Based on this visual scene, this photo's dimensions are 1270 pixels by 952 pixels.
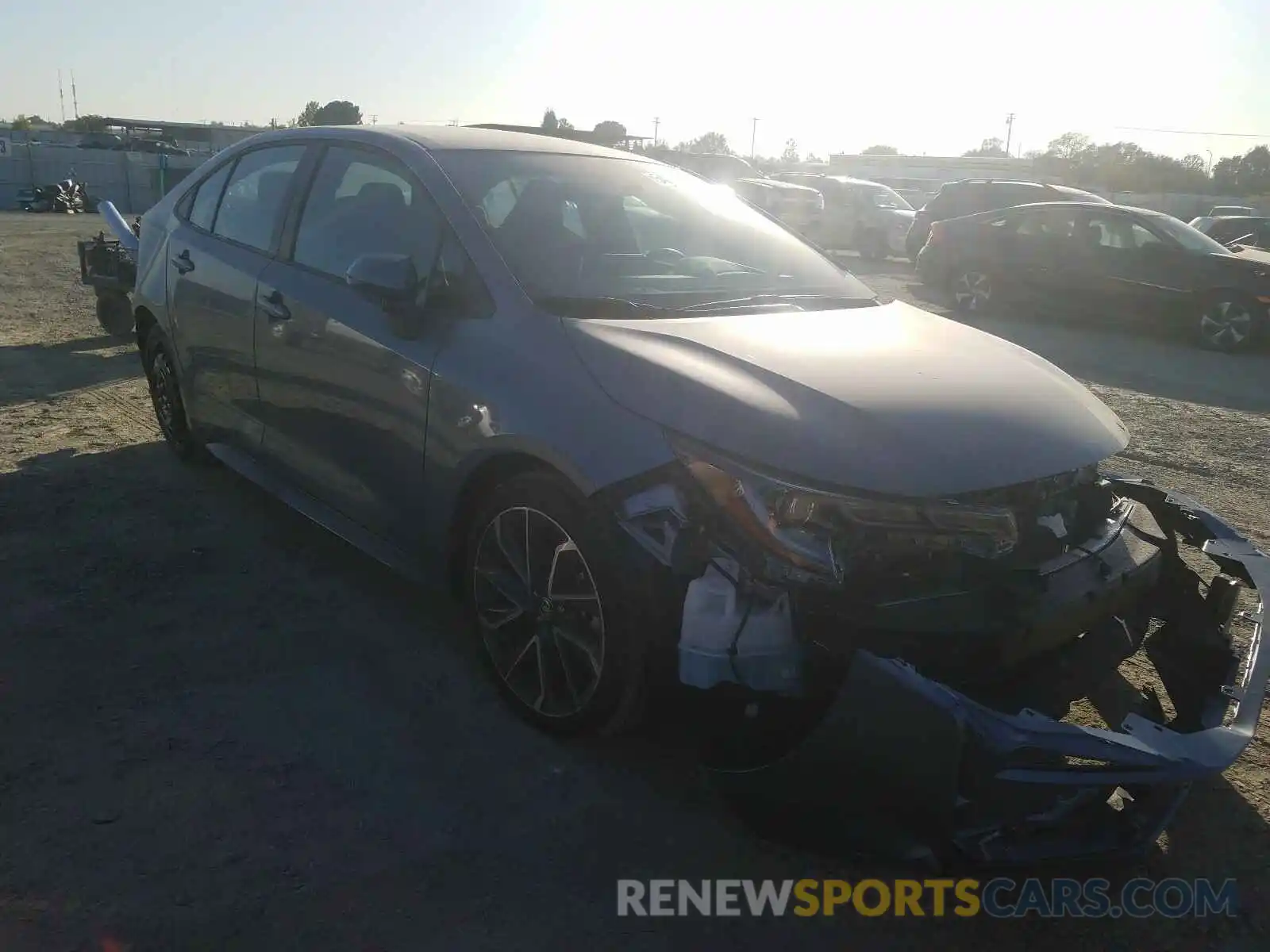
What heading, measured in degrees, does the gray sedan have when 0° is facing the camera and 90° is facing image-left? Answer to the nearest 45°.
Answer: approximately 315°

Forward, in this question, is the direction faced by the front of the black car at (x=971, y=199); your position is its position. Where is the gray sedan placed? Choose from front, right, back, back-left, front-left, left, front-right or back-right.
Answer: right

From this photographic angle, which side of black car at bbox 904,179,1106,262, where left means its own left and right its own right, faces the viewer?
right

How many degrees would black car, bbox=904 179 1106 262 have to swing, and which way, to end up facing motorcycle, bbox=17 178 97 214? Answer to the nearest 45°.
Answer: approximately 180°

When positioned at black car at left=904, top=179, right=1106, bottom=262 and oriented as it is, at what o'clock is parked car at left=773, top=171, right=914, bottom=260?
The parked car is roughly at 8 o'clock from the black car.

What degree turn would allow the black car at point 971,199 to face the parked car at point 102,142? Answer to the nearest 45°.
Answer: approximately 135° to its left

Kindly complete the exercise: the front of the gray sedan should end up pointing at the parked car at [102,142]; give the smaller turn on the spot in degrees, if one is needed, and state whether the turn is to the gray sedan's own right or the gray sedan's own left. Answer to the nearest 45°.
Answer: approximately 180°

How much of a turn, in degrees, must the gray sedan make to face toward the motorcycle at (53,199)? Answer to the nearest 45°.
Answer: approximately 180°

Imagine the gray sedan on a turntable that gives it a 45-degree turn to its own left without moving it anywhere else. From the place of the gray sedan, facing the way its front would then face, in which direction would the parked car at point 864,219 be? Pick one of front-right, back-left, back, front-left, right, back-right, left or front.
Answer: left
